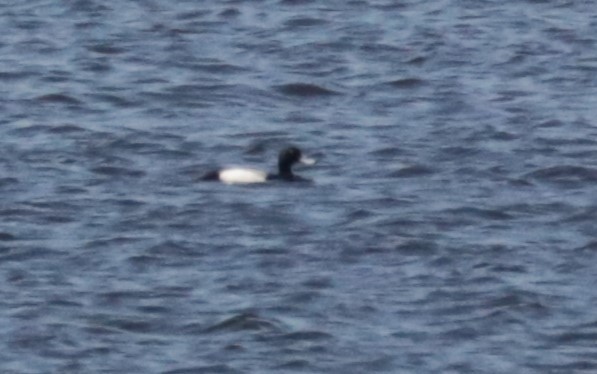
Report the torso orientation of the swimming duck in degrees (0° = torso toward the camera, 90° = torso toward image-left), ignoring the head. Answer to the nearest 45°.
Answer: approximately 270°
